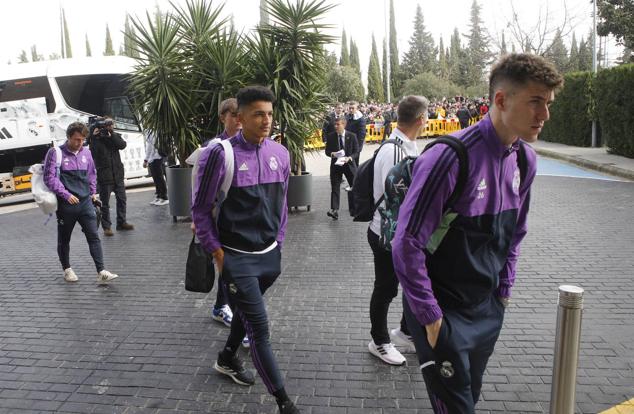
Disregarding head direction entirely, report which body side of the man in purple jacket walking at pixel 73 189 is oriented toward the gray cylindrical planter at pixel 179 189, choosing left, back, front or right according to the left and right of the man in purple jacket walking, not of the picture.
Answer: left

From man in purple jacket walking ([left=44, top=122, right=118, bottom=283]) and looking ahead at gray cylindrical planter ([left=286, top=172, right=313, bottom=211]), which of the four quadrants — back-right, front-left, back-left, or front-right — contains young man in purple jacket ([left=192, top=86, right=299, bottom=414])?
back-right

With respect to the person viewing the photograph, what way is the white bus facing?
facing to the right of the viewer

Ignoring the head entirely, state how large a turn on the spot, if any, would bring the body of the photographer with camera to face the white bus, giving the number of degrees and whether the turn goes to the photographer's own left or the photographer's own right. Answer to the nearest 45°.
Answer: approximately 180°

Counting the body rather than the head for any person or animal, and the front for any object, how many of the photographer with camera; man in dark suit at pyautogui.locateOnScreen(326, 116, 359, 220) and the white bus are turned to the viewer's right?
1

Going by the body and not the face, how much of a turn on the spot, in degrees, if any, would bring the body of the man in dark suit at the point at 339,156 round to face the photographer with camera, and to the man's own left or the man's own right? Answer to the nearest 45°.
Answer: approximately 90° to the man's own right

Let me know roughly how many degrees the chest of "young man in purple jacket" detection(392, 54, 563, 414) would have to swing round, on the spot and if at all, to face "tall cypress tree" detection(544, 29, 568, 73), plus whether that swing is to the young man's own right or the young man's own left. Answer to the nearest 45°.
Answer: approximately 135° to the young man's own left

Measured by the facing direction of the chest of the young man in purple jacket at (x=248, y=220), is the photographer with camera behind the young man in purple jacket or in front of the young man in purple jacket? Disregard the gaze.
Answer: behind
